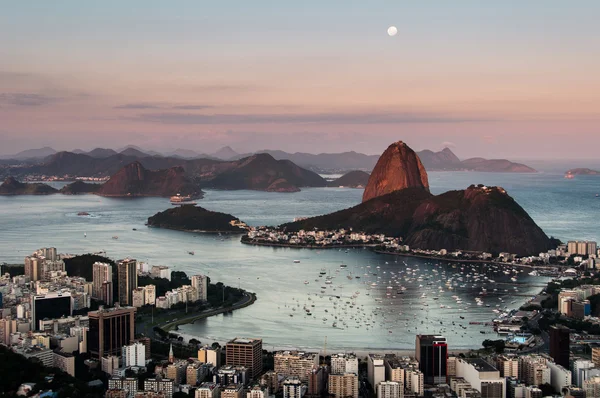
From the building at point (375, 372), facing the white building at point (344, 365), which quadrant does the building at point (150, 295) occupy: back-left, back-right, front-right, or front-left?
front-right

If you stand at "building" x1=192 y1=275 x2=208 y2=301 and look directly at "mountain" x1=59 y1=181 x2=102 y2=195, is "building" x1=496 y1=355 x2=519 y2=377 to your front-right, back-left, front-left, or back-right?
back-right
